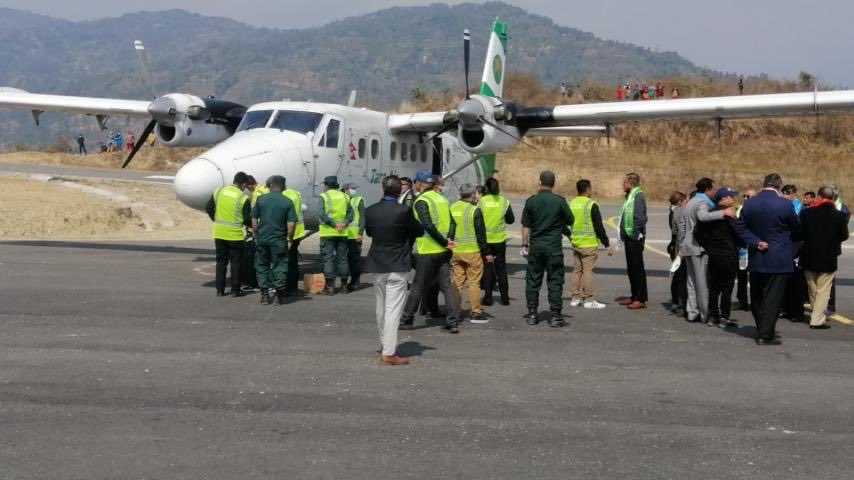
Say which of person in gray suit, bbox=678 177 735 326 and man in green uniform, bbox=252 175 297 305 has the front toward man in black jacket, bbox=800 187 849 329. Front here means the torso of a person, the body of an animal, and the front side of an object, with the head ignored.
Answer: the person in gray suit

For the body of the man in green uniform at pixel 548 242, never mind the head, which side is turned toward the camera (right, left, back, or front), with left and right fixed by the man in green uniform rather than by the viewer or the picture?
back

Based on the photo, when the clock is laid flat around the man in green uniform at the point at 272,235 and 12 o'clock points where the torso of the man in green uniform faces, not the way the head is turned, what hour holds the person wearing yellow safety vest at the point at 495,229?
The person wearing yellow safety vest is roughly at 3 o'clock from the man in green uniform.

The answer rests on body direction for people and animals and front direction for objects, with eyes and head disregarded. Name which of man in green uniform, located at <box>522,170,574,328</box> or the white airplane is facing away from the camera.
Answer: the man in green uniform

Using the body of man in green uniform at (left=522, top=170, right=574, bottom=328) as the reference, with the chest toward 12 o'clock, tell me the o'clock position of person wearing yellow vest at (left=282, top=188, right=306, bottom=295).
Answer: The person wearing yellow vest is roughly at 10 o'clock from the man in green uniform.

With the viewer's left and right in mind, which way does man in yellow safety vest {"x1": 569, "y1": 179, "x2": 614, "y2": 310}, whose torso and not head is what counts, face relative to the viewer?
facing away from the viewer and to the right of the viewer

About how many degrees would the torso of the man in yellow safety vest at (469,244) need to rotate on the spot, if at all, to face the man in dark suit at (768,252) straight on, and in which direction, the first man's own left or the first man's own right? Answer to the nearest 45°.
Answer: approximately 45° to the first man's own right

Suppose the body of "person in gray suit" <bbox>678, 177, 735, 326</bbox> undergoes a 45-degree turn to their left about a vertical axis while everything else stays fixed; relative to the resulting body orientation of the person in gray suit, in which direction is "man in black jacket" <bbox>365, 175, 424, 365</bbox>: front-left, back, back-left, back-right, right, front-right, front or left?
back

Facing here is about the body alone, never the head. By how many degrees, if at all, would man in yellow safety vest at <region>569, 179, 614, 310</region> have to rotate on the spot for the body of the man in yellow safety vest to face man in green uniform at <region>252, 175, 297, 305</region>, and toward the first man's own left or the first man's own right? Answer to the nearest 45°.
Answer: approximately 135° to the first man's own left
